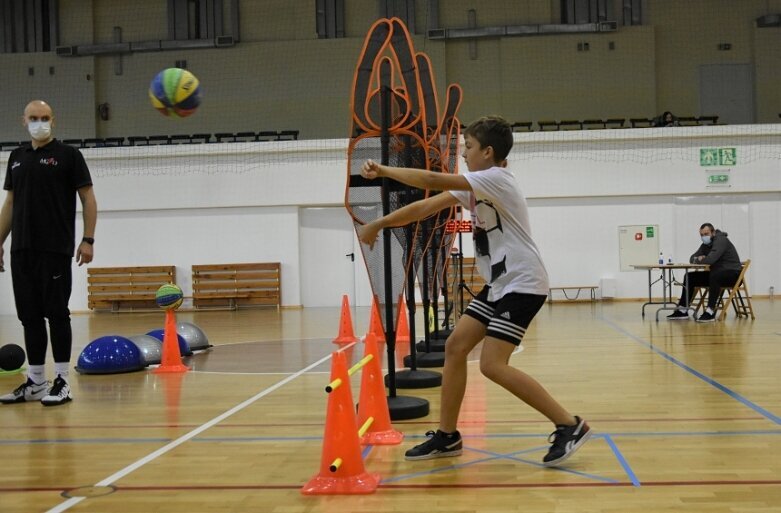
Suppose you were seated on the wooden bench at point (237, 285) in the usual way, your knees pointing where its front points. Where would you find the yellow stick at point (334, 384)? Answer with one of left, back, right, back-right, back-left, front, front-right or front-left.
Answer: front

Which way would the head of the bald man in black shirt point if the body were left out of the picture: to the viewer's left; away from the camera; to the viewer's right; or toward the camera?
toward the camera

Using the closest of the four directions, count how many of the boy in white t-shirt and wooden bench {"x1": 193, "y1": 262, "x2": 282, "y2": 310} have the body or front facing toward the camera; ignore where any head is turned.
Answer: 1

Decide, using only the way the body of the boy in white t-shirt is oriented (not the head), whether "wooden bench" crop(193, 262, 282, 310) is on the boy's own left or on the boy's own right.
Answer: on the boy's own right

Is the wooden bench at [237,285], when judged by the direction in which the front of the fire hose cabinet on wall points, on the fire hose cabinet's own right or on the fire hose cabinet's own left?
on the fire hose cabinet's own right

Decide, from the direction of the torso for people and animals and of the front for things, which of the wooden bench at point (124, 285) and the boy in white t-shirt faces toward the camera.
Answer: the wooden bench

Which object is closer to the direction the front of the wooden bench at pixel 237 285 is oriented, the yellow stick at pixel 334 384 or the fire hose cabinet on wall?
the yellow stick

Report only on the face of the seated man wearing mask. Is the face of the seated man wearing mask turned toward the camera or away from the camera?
toward the camera

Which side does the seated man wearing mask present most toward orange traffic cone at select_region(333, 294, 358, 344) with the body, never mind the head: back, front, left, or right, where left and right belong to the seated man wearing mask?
front

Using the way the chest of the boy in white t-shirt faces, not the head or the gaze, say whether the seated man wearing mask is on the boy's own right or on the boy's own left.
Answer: on the boy's own right

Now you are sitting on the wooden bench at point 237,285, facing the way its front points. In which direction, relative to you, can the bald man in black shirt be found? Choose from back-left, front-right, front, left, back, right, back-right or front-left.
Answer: front

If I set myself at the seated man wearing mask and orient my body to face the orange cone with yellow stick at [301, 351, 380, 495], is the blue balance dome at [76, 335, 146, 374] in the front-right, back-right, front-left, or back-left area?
front-right

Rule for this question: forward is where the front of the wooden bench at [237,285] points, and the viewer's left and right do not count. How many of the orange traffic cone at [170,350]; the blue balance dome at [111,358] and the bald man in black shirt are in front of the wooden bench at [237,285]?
3

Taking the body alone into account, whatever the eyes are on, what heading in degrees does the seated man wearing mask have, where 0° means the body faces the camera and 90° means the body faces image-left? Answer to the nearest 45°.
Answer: approximately 45°

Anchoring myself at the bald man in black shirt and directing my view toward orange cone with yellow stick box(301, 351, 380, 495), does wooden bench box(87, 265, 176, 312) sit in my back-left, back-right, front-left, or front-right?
back-left
